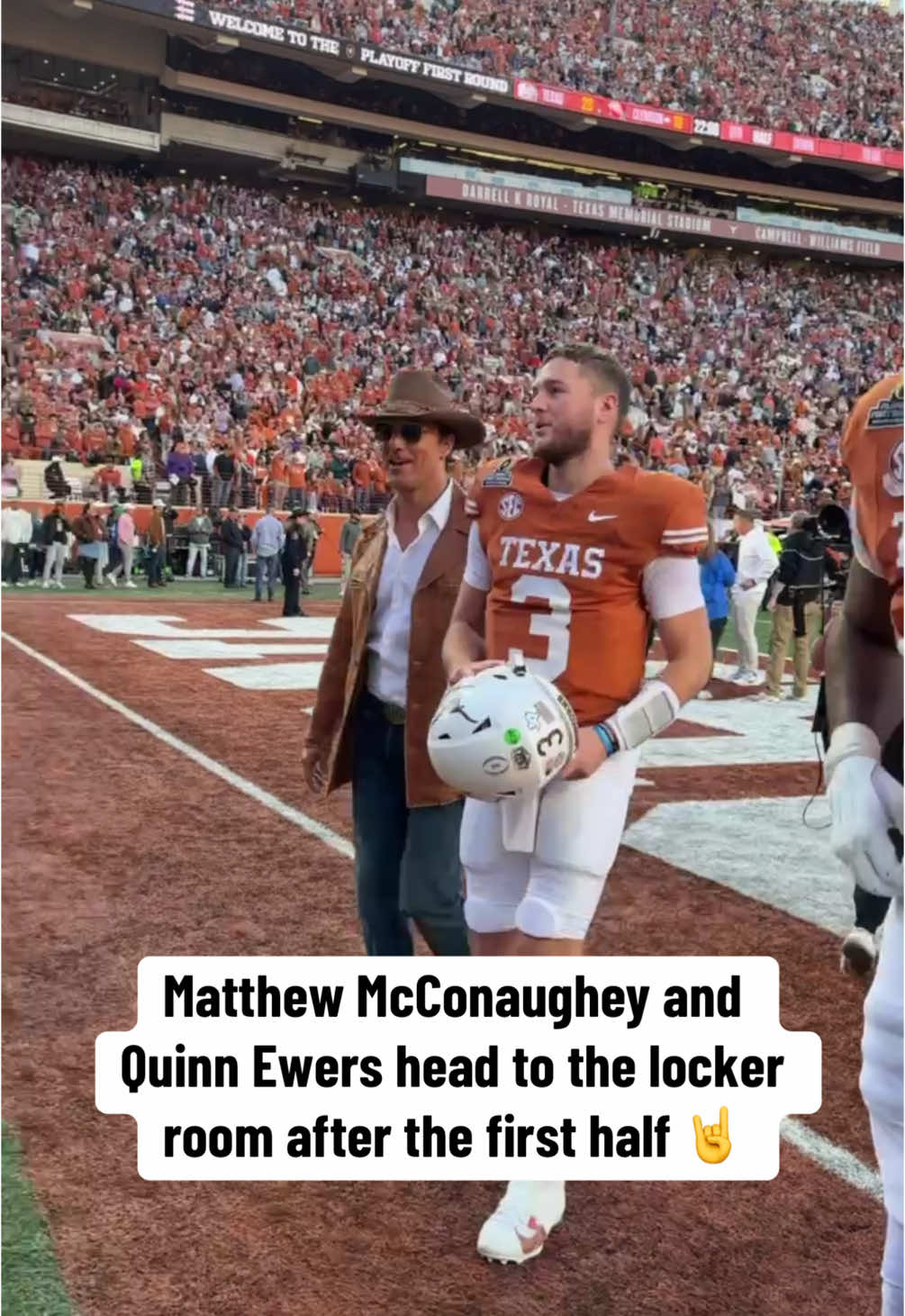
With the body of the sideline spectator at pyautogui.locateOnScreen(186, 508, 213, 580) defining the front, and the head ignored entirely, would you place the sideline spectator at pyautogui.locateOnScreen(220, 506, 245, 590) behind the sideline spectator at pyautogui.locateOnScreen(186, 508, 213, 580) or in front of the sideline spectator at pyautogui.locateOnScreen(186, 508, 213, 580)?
in front

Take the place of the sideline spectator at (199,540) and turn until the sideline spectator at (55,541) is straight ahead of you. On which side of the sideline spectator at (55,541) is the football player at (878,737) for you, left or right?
left

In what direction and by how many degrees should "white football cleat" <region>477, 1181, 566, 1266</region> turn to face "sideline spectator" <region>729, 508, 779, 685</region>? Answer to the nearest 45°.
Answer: approximately 135° to its right

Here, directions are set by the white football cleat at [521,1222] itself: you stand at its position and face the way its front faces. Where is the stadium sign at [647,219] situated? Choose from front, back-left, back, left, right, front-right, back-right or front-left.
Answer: back-right

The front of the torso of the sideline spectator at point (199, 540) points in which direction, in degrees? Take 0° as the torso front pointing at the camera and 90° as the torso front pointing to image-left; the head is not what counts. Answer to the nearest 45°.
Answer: approximately 0°

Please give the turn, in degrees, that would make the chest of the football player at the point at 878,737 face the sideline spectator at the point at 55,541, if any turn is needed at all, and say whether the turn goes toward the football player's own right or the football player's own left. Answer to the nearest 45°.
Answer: approximately 135° to the football player's own right

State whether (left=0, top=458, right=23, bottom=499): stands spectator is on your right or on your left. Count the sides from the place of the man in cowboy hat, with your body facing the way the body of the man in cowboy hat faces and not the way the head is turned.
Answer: on your right

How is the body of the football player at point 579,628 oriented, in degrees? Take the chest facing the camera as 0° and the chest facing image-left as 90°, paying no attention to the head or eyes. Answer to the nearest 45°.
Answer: approximately 45°
